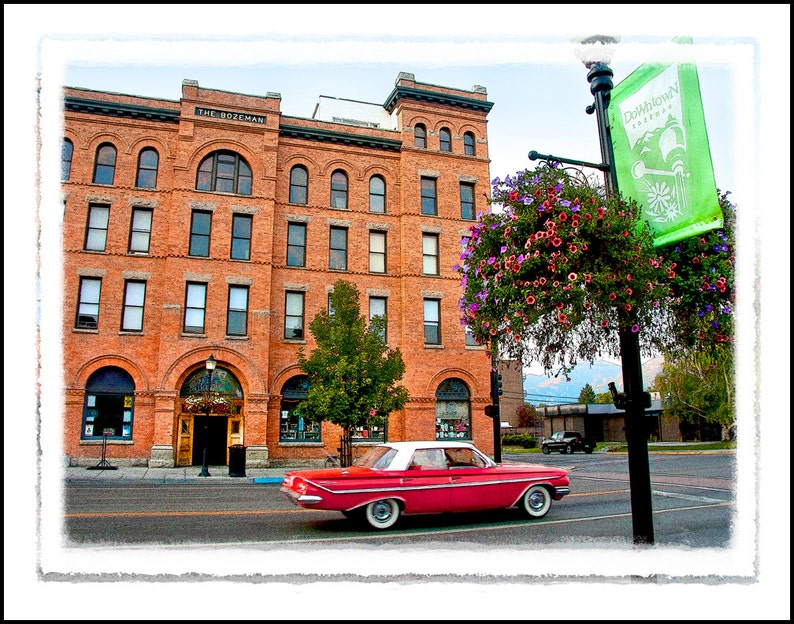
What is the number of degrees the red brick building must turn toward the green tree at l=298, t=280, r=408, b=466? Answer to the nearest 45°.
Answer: approximately 45° to its left

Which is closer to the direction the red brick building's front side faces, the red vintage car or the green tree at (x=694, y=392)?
the red vintage car

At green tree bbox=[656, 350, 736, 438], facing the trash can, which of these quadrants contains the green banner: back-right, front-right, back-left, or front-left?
front-left

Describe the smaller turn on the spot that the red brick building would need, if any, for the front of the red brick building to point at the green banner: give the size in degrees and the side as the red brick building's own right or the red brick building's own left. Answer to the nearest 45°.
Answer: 0° — it already faces it

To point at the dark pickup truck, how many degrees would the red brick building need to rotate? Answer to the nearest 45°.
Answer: approximately 135° to its left

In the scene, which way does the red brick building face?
toward the camera

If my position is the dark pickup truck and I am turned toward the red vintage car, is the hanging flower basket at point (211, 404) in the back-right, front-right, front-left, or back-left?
front-right

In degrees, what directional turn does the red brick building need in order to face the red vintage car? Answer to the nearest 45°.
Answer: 0° — it already faces it

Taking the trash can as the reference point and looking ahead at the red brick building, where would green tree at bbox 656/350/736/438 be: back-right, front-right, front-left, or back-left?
front-right

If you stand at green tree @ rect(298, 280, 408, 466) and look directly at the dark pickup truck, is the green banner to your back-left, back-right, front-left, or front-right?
back-right

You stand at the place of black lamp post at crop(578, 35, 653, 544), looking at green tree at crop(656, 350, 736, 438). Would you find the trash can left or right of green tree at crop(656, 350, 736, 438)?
left
